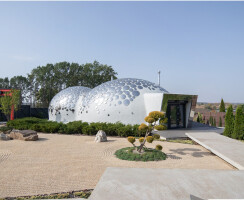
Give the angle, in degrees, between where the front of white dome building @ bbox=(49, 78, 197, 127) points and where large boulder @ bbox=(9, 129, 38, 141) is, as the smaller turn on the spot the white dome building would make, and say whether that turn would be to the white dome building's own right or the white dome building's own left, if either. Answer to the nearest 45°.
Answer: approximately 90° to the white dome building's own right

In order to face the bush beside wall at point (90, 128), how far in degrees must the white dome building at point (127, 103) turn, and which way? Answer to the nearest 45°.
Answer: approximately 90° to its right

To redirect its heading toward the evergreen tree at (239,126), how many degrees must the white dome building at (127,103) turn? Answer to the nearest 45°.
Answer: approximately 45° to its left

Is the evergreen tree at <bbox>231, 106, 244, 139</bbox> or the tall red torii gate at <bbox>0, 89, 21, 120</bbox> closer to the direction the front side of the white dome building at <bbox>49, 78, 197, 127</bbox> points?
the evergreen tree

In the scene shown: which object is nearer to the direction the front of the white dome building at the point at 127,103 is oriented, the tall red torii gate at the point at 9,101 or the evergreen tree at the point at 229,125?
the evergreen tree

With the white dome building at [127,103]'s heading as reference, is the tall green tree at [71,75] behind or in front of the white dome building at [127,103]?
behind

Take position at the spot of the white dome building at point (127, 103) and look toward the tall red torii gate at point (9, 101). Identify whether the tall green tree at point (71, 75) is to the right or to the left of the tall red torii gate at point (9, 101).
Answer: right

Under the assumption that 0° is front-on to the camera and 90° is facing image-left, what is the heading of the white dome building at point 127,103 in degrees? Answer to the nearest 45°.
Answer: approximately 315°

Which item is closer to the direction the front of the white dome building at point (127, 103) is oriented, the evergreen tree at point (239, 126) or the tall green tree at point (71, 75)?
the evergreen tree
